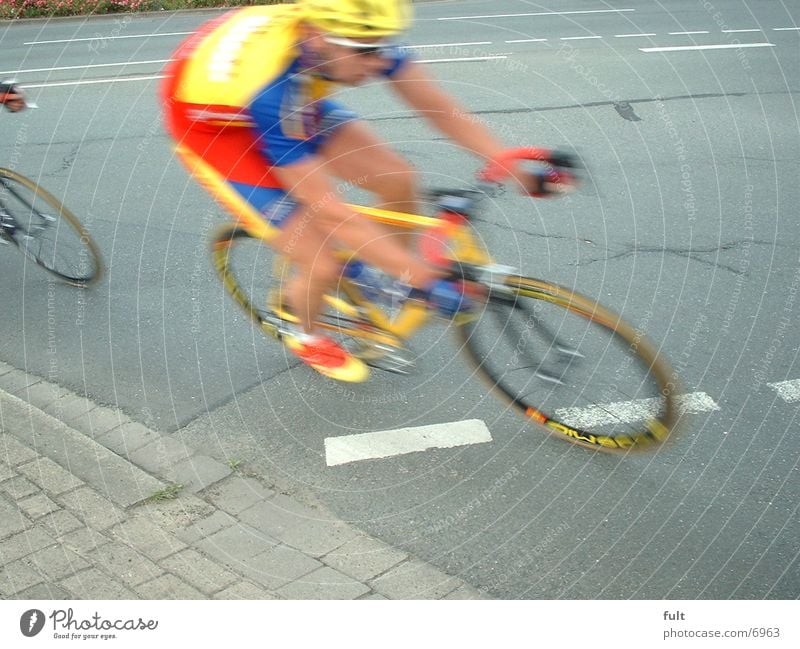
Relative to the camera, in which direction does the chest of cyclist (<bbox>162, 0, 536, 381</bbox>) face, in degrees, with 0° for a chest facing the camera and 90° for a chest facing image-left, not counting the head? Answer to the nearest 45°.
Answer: approximately 315°

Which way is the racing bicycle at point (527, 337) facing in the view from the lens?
facing the viewer and to the right of the viewer
